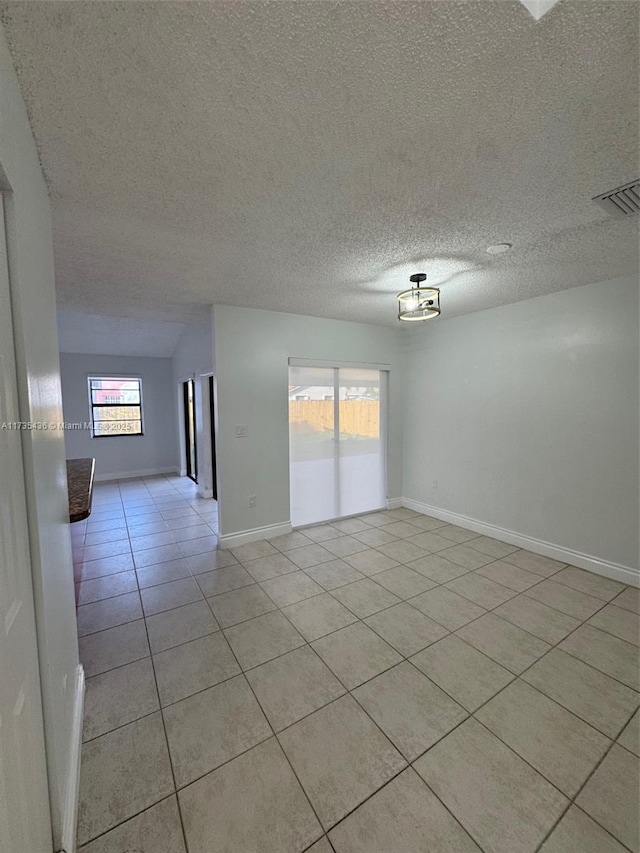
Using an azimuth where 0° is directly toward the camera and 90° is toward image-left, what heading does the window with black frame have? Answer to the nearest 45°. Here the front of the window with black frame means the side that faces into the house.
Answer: approximately 0°

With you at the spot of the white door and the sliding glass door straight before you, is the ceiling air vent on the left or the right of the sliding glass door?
right

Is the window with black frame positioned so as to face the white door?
yes

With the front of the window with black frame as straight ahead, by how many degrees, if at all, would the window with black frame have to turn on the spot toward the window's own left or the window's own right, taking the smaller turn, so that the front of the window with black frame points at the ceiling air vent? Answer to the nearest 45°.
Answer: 0° — it already faces it

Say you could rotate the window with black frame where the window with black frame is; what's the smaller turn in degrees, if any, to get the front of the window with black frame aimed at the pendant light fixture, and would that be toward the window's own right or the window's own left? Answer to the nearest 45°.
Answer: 0° — it already faces it

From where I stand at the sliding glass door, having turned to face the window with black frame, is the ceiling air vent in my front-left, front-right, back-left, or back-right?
back-left
